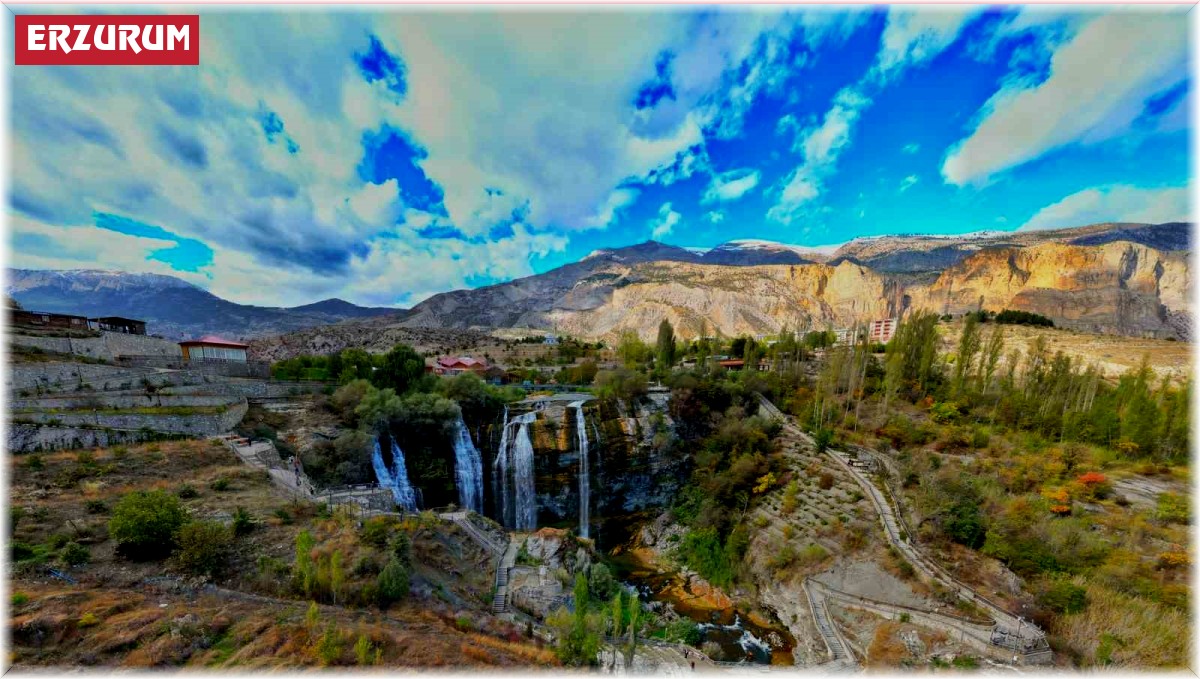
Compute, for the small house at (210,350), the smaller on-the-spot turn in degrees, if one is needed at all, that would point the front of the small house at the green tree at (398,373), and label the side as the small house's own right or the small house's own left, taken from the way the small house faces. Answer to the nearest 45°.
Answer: approximately 45° to the small house's own left

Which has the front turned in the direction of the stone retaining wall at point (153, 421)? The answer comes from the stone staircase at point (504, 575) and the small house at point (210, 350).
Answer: the small house

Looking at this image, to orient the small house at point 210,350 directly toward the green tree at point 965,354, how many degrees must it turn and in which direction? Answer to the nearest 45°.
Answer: approximately 45° to its left

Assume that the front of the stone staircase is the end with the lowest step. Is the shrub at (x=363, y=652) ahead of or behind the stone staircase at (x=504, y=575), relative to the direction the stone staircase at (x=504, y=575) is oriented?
ahead

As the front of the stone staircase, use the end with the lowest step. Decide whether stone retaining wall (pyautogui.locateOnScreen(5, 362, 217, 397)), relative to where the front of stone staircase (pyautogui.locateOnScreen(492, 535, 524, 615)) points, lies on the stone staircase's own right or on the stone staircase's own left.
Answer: on the stone staircase's own right

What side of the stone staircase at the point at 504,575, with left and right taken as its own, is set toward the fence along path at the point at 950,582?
left

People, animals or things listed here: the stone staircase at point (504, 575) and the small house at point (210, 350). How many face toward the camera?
2

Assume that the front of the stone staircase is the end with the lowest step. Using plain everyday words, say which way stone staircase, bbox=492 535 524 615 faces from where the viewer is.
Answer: facing the viewer

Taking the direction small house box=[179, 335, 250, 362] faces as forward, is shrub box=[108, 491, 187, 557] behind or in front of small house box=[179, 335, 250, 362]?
in front

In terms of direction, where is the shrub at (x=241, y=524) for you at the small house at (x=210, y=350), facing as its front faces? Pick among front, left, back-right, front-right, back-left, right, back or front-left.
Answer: front

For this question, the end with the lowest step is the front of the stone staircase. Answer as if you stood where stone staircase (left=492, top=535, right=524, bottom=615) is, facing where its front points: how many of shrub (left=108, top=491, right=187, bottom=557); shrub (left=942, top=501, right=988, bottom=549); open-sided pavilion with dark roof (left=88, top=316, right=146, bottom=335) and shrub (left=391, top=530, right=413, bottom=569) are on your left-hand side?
1

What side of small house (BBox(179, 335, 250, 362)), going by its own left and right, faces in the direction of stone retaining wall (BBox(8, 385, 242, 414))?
front

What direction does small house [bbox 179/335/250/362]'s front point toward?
toward the camera
